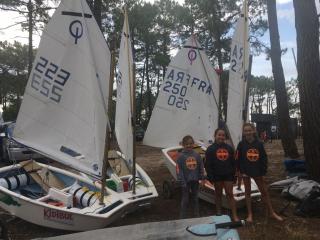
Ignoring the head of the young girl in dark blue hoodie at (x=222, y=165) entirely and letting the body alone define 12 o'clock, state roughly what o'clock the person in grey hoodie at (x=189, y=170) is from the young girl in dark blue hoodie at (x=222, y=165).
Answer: the person in grey hoodie at (x=189, y=170) is roughly at 3 o'clock from the young girl in dark blue hoodie at (x=222, y=165).

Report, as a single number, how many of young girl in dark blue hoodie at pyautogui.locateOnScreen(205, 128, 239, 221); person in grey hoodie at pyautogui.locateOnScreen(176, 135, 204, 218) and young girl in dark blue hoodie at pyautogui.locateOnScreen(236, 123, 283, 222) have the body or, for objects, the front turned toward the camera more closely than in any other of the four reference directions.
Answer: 3

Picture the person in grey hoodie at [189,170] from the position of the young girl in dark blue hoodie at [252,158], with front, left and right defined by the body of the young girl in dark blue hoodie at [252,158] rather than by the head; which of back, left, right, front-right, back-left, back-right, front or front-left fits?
right

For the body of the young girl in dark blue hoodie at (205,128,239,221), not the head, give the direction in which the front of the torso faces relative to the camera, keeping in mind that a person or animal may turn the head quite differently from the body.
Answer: toward the camera

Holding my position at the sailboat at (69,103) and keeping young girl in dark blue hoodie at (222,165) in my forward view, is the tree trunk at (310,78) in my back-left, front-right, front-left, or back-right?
front-left

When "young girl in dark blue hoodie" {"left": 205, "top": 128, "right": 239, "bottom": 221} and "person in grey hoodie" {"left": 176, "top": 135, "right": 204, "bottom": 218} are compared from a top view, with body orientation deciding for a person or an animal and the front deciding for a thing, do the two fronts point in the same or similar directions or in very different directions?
same or similar directions

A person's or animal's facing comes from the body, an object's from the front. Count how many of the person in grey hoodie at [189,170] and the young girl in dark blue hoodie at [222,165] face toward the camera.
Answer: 2

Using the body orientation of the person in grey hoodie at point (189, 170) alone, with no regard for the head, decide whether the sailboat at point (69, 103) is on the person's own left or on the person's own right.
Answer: on the person's own right

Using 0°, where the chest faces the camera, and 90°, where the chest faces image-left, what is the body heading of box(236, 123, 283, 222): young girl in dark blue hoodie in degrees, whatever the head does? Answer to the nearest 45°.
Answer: approximately 0°

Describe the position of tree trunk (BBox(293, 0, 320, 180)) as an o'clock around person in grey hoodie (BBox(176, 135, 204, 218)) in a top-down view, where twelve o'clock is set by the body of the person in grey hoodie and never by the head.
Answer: The tree trunk is roughly at 8 o'clock from the person in grey hoodie.

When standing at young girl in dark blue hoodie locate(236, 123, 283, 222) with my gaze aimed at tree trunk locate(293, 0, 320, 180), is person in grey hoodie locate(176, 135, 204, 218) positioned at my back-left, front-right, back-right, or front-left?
back-left

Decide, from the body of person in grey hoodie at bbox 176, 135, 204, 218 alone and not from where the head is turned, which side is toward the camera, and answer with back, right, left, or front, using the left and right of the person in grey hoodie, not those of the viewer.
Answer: front
